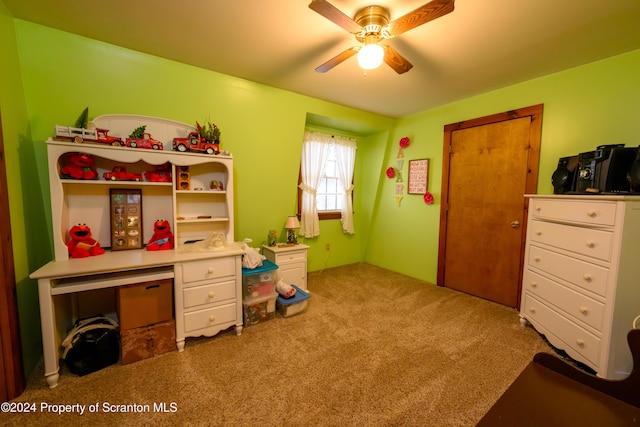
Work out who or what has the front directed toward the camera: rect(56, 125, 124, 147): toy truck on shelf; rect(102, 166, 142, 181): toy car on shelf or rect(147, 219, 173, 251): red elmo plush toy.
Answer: the red elmo plush toy

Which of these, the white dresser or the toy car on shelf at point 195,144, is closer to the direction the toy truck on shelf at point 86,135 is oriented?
the toy car on shelf

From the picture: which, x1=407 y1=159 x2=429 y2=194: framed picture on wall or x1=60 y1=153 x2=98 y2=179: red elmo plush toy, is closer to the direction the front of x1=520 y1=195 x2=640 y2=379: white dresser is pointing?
the red elmo plush toy

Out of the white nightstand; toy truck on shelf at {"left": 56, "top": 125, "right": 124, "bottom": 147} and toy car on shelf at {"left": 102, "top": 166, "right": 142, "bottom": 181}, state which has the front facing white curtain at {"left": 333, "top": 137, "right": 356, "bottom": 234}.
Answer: toy truck on shelf at {"left": 56, "top": 125, "right": 124, "bottom": 147}

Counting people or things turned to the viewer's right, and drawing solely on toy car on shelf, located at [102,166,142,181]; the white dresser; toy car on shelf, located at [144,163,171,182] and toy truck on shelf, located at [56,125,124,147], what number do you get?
1

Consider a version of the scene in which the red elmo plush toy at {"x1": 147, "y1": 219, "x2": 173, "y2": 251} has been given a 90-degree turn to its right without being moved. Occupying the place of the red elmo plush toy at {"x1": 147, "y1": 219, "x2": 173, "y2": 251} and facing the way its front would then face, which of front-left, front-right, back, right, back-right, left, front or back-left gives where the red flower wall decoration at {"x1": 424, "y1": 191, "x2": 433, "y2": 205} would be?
back

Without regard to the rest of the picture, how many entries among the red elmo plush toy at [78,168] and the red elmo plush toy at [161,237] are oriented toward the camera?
2

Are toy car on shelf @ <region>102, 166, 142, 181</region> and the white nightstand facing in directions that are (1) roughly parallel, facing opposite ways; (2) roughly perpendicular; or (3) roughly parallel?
roughly perpendicular

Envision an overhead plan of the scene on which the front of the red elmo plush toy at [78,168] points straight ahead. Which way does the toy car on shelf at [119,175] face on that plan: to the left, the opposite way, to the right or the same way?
to the right

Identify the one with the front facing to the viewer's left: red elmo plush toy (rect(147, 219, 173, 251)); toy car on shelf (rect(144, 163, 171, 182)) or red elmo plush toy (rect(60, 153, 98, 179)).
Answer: the toy car on shelf

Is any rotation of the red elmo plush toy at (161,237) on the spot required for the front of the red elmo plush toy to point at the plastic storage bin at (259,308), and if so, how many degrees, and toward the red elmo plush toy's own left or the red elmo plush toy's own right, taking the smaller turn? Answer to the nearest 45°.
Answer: approximately 45° to the red elmo plush toy's own left

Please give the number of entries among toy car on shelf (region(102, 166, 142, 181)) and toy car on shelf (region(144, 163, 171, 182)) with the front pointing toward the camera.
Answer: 0

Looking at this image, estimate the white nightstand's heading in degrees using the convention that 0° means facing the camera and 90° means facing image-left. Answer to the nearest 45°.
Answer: approximately 315°

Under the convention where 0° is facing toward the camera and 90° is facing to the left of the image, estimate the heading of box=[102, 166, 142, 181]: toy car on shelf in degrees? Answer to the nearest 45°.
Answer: approximately 90°
